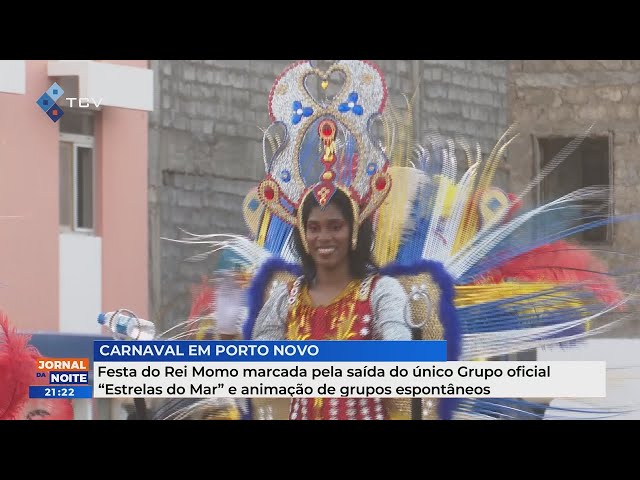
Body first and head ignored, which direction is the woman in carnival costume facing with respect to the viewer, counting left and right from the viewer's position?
facing the viewer

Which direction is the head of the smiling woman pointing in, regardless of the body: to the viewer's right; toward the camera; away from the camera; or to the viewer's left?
toward the camera

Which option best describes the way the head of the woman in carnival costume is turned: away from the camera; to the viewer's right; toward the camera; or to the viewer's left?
toward the camera
